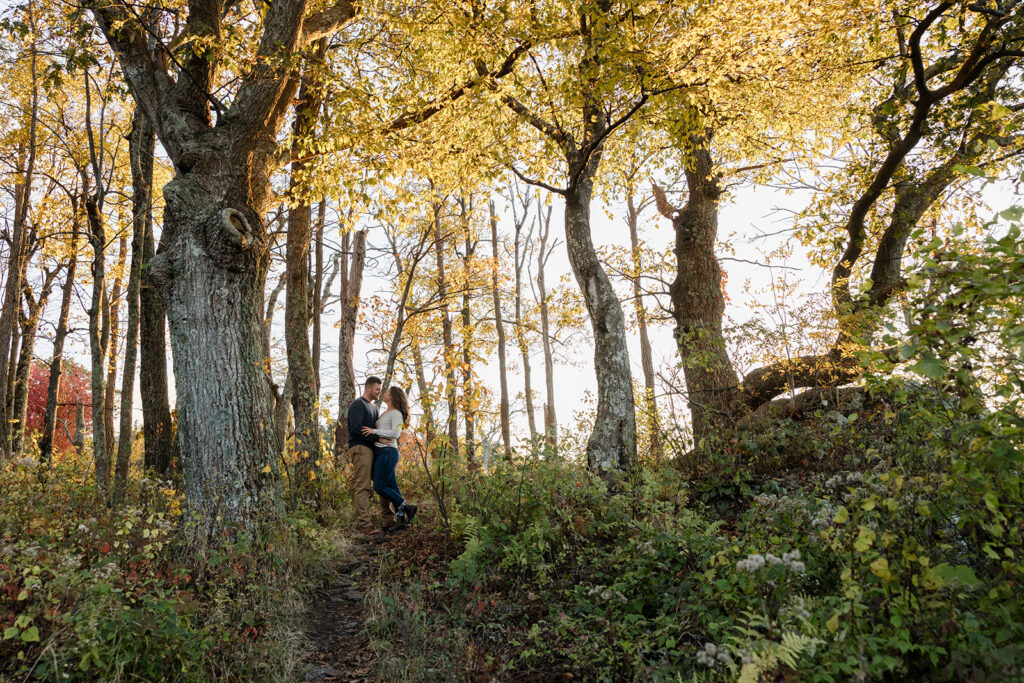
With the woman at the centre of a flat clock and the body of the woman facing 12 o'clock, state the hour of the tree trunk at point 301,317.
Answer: The tree trunk is roughly at 2 o'clock from the woman.

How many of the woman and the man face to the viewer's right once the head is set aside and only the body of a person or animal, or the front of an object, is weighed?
1

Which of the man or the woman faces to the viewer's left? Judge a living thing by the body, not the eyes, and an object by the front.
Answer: the woman

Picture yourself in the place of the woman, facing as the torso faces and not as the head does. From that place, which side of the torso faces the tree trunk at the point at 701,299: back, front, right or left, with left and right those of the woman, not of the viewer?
back

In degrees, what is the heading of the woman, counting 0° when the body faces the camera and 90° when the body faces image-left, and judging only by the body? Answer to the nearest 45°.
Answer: approximately 90°

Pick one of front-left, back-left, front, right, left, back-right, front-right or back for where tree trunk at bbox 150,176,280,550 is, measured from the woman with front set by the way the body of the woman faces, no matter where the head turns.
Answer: front-left

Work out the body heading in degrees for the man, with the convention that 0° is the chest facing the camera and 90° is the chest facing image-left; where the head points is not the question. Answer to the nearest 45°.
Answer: approximately 270°

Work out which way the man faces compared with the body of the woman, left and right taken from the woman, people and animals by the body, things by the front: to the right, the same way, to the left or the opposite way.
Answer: the opposite way

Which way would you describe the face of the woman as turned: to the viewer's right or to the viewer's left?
to the viewer's left

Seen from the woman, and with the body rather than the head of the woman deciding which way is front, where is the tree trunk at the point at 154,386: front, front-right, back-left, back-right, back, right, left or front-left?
front-right

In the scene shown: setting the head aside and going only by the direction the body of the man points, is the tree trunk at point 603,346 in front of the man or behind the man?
in front

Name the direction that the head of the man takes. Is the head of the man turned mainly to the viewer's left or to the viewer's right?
to the viewer's right
